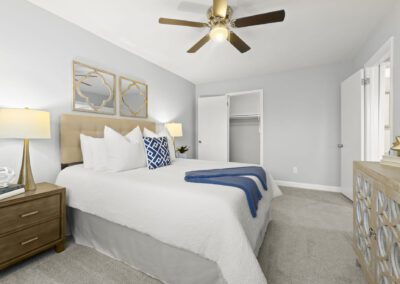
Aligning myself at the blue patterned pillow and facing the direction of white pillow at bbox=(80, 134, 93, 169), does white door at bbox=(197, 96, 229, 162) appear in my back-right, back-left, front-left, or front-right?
back-right

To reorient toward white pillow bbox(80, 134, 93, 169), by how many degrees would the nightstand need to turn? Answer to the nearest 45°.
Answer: approximately 90° to its left

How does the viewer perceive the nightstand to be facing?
facing the viewer and to the right of the viewer

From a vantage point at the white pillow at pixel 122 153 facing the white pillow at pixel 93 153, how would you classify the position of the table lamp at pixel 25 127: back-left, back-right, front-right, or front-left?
front-left

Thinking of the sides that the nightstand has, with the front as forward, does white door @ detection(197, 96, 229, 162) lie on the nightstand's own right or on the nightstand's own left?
on the nightstand's own left

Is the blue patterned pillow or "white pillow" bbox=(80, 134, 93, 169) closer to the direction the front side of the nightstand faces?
the blue patterned pillow

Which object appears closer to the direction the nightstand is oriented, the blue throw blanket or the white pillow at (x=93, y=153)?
the blue throw blanket

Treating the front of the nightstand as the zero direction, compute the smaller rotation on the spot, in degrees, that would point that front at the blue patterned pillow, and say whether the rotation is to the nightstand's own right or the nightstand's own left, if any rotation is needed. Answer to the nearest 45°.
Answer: approximately 45° to the nightstand's own left

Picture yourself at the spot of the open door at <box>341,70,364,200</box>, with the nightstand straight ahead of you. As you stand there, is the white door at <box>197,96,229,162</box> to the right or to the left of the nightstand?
right
